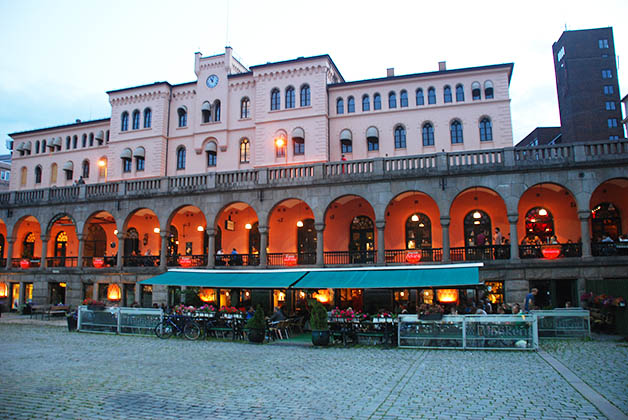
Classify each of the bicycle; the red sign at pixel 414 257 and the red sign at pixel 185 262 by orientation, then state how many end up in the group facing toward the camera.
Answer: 2

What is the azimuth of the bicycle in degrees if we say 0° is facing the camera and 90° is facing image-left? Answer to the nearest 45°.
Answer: approximately 90°

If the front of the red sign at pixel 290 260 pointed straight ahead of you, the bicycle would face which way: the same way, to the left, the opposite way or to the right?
to the right

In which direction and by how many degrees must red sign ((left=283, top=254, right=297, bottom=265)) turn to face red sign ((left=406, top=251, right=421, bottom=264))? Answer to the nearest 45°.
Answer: approximately 45° to its left

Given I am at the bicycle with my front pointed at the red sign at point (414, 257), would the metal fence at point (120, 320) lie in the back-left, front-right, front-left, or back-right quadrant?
back-left

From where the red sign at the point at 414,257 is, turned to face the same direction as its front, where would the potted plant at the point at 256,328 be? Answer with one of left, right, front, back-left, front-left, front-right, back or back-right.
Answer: front-right

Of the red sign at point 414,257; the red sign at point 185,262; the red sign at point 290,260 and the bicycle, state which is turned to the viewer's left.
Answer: the bicycle

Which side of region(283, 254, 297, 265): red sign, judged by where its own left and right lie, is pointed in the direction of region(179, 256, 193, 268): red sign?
right
